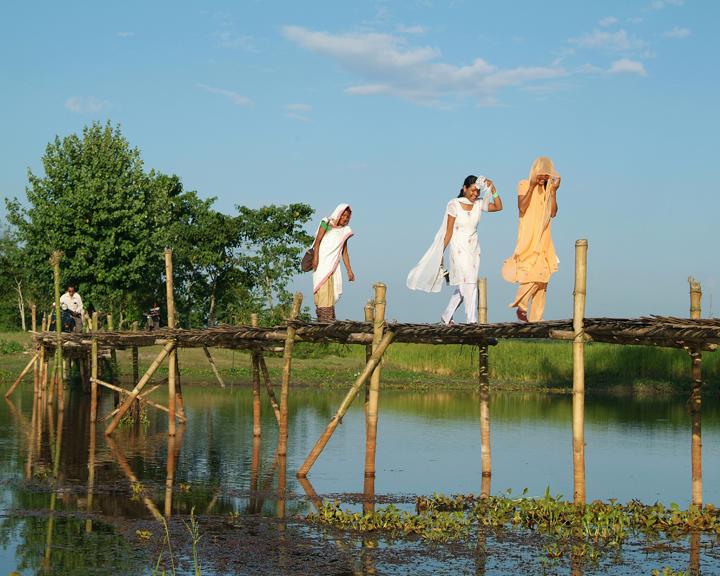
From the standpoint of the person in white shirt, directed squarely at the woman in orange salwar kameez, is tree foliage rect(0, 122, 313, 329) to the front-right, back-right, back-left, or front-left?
back-left

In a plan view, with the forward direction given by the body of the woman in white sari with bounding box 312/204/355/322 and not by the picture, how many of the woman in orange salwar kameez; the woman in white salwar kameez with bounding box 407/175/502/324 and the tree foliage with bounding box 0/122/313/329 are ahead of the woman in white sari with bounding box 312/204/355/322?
2

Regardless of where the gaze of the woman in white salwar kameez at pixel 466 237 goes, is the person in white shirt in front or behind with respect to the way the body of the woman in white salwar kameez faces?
behind

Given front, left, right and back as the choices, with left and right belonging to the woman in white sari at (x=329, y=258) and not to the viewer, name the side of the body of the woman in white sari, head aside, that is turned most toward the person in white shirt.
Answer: back

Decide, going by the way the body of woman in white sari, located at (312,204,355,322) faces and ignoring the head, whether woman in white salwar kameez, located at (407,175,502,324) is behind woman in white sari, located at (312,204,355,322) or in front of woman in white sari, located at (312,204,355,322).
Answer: in front

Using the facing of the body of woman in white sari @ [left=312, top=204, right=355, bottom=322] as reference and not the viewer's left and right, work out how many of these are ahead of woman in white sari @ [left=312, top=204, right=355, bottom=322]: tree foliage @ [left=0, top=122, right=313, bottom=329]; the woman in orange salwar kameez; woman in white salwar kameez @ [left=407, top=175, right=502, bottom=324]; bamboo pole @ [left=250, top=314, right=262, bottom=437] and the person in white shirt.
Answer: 2

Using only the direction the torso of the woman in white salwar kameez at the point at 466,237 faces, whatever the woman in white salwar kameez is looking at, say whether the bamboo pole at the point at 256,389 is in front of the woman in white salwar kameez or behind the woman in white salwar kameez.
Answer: behind
